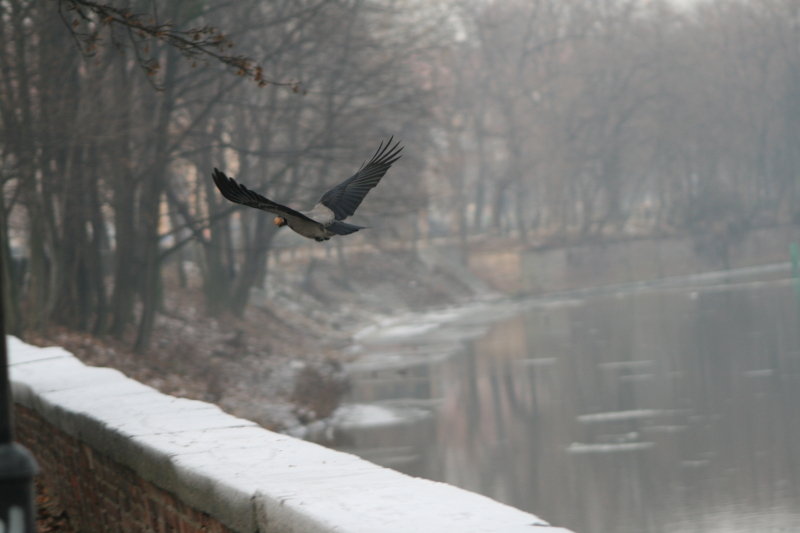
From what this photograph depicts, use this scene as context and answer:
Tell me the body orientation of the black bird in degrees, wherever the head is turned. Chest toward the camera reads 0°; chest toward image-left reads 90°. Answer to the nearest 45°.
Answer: approximately 135°
